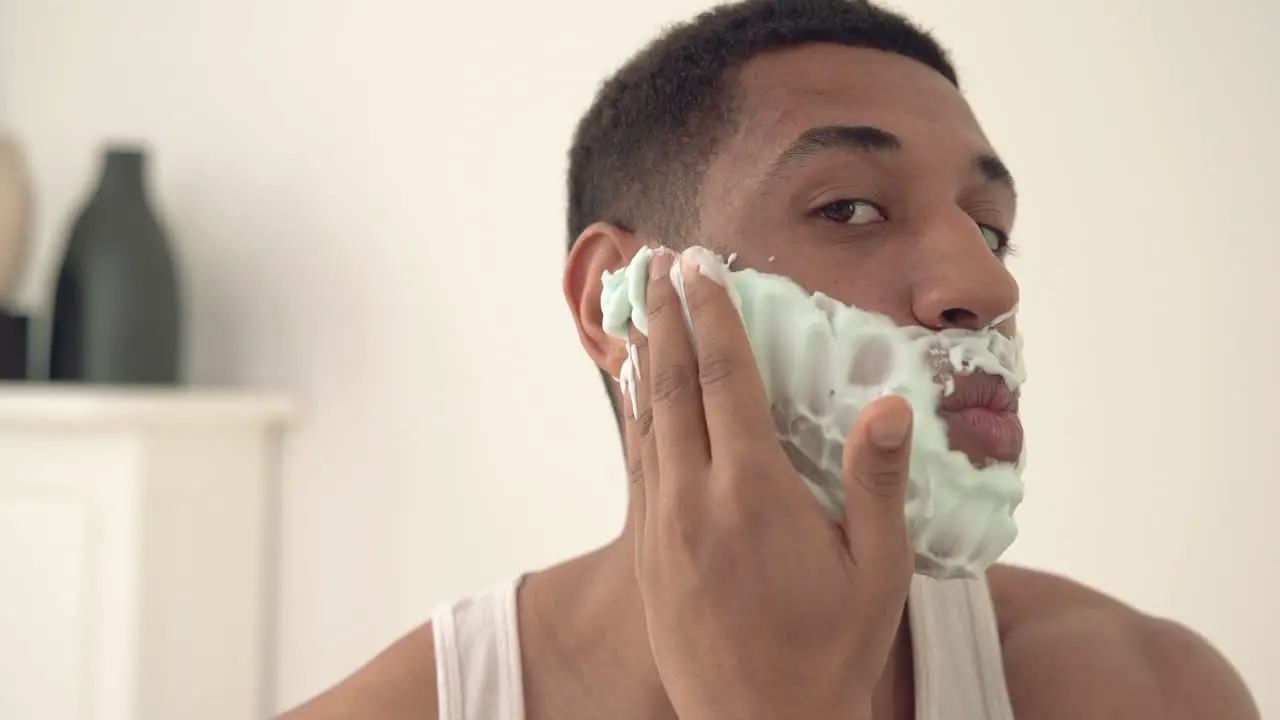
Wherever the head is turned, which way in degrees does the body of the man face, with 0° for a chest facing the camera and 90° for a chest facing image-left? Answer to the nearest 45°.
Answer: approximately 0°

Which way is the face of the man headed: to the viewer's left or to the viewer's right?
to the viewer's right

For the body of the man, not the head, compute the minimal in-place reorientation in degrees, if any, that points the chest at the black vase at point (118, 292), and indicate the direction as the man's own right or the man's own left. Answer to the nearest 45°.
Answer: approximately 135° to the man's own right

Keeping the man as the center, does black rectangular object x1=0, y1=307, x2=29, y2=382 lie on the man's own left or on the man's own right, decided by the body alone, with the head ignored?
on the man's own right

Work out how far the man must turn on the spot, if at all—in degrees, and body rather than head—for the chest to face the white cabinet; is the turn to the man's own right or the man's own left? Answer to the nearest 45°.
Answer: approximately 135° to the man's own right

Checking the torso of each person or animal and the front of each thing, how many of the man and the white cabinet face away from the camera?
0

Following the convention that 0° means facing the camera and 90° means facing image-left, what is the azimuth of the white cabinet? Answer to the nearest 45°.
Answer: approximately 45°
